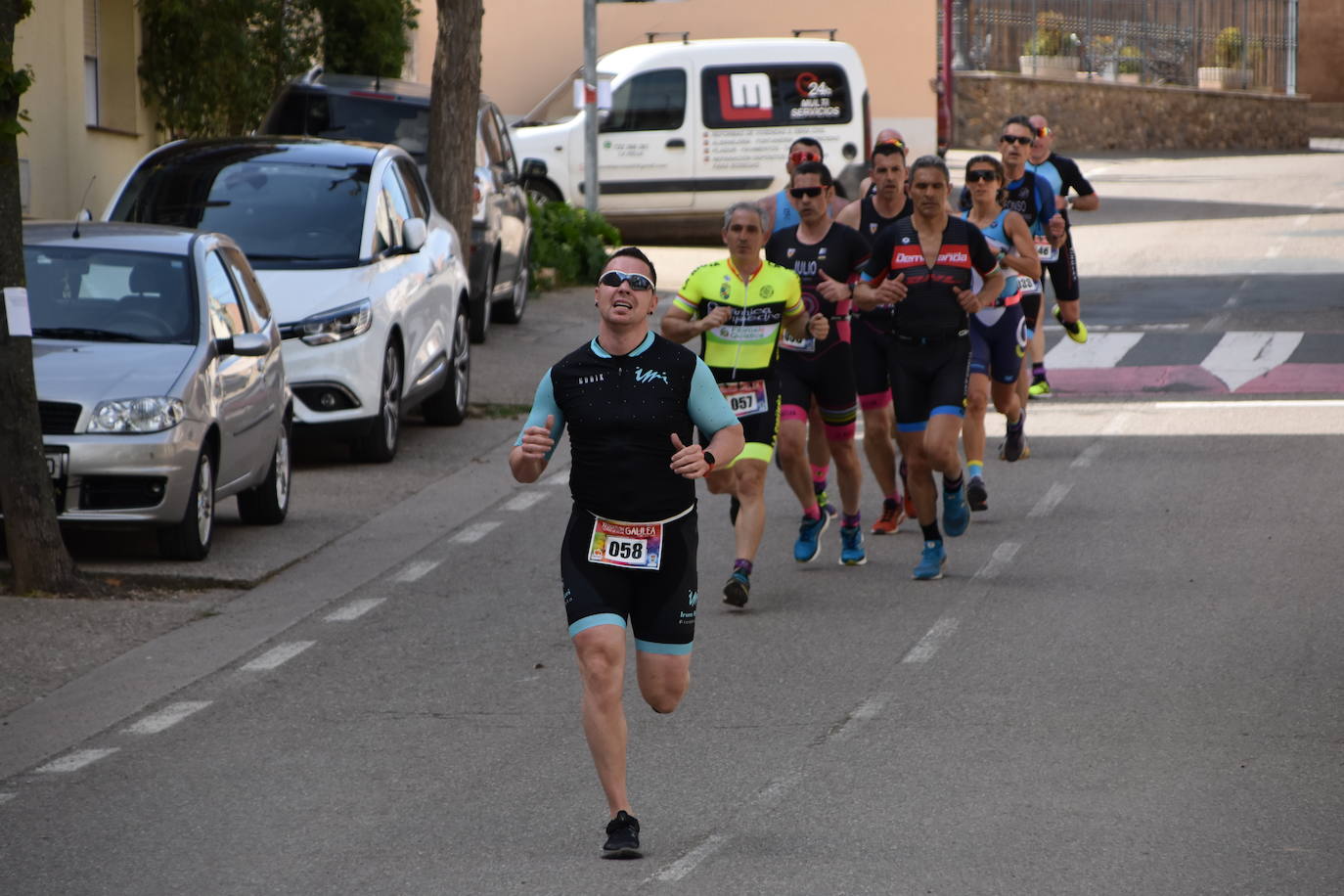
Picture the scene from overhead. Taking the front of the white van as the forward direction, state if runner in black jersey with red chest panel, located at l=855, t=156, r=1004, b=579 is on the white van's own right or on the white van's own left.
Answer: on the white van's own left

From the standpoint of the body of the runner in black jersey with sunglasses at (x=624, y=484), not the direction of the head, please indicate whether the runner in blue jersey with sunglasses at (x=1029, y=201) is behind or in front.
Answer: behind

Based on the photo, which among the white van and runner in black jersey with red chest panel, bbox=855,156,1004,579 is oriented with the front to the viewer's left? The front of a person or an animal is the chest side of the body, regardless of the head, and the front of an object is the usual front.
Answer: the white van

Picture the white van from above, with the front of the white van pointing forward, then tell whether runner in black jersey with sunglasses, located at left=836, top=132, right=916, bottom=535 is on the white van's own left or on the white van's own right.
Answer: on the white van's own left

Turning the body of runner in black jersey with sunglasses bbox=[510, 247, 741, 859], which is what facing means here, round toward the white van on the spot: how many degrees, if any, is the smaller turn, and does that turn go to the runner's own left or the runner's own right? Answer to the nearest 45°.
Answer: approximately 180°
